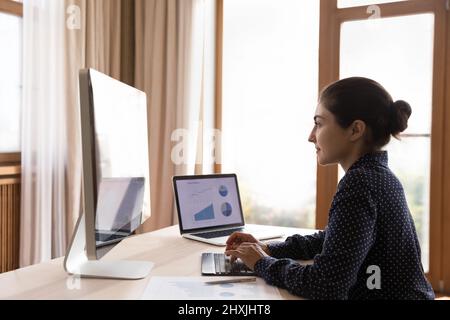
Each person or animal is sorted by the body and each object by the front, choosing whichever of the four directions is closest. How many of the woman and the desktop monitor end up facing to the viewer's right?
1

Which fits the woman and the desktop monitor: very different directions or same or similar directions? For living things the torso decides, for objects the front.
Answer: very different directions

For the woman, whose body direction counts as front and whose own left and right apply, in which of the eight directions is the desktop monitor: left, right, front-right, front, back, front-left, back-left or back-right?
front

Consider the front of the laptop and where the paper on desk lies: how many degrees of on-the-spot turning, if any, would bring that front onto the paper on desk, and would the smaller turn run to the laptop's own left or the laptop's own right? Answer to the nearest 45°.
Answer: approximately 45° to the laptop's own right

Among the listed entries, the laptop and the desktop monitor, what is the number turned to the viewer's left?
0

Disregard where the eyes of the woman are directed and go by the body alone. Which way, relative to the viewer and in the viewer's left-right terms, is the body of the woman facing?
facing to the left of the viewer

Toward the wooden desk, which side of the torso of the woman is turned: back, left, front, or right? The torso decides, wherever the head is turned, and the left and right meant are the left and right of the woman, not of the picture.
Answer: front

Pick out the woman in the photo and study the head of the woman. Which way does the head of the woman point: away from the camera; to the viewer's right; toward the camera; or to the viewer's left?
to the viewer's left

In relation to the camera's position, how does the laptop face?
facing the viewer and to the right of the viewer

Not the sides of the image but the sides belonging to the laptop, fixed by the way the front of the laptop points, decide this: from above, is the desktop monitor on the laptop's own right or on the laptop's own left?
on the laptop's own right

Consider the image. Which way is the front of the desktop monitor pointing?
to the viewer's right

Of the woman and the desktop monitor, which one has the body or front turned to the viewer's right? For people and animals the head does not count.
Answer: the desktop monitor

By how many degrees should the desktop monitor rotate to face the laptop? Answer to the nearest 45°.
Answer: approximately 45° to its left
